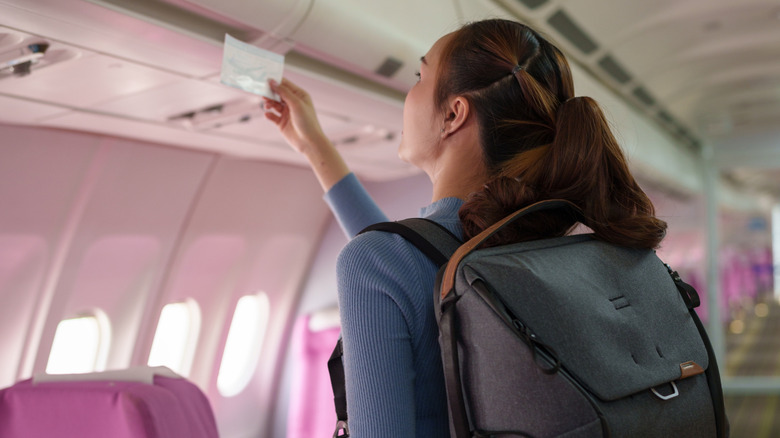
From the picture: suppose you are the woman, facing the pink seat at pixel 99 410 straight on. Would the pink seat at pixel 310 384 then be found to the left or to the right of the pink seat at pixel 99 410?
right

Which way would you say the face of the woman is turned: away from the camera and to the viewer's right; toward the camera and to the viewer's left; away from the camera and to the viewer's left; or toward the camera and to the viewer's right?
away from the camera and to the viewer's left

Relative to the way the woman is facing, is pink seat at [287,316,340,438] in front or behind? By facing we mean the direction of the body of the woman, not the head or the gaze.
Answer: in front

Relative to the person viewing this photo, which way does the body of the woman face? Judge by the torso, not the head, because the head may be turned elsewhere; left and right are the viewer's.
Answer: facing away from the viewer and to the left of the viewer
